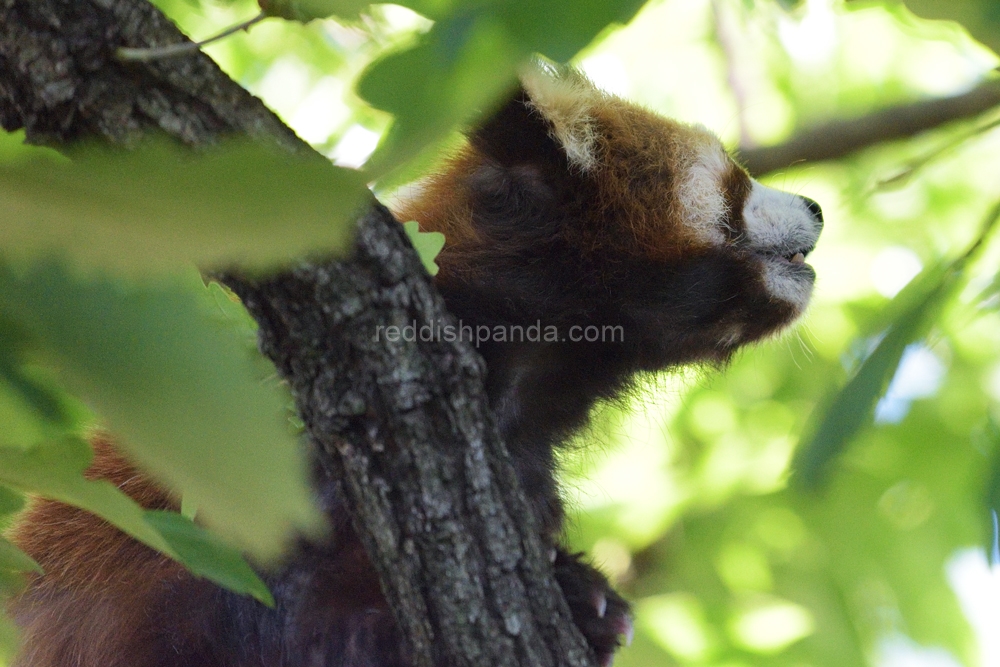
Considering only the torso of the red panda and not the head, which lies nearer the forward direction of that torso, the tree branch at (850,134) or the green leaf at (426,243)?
the tree branch

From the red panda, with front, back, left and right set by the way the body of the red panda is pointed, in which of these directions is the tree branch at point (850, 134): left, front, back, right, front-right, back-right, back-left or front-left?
front-left

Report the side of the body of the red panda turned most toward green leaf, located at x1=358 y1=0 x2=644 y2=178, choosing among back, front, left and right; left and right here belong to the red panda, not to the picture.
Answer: right

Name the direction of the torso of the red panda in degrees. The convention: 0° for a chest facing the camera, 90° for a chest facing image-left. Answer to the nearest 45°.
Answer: approximately 270°

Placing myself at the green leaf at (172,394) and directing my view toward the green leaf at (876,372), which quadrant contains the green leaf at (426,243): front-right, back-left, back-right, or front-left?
front-left

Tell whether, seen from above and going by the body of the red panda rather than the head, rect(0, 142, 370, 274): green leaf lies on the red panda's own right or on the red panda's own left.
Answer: on the red panda's own right

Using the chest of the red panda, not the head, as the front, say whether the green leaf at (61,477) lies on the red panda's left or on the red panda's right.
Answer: on the red panda's right

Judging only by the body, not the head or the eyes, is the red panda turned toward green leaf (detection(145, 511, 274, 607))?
no

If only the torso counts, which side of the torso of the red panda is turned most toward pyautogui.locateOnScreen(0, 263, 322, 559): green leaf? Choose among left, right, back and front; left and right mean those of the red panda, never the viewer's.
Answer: right

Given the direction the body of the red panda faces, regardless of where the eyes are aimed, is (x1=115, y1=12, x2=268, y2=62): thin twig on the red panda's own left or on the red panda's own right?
on the red panda's own right
